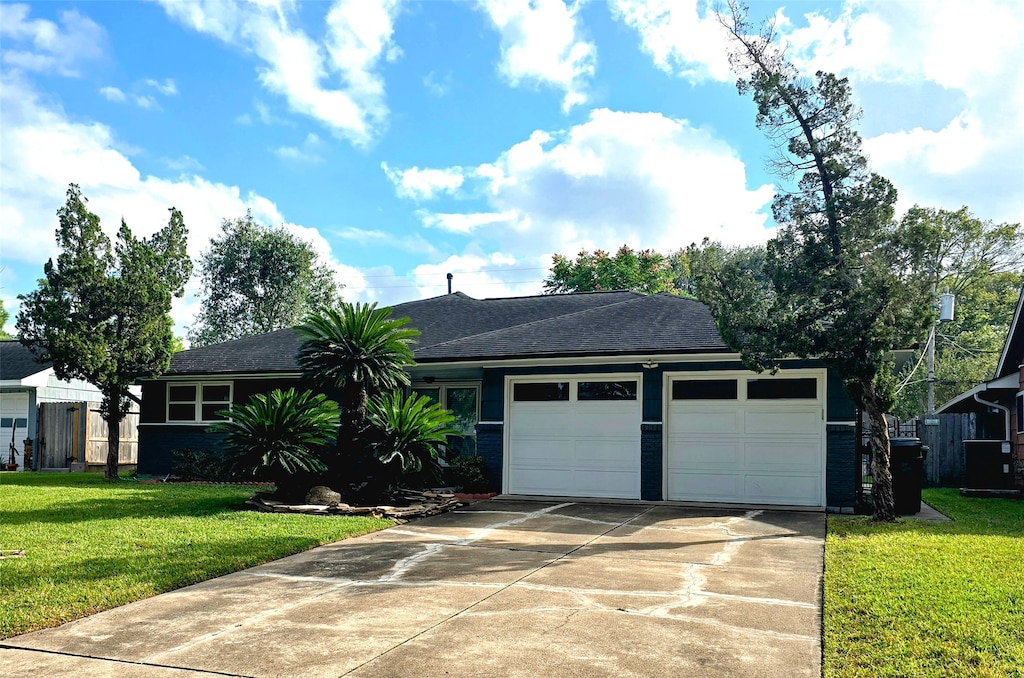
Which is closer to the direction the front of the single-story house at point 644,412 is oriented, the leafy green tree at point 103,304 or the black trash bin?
the black trash bin

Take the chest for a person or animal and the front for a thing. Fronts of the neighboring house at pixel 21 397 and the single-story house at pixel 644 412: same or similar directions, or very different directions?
same or similar directions

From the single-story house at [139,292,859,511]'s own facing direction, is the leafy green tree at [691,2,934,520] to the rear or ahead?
ahead

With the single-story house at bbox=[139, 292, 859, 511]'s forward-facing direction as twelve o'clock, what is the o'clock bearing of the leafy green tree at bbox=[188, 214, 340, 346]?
The leafy green tree is roughly at 5 o'clock from the single-story house.

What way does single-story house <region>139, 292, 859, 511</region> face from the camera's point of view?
toward the camera

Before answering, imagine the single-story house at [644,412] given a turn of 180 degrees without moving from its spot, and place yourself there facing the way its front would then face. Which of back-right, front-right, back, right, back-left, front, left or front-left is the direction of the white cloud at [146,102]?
left

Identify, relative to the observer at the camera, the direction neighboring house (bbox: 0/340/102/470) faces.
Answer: facing the viewer

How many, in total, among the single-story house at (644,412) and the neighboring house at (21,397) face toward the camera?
2
